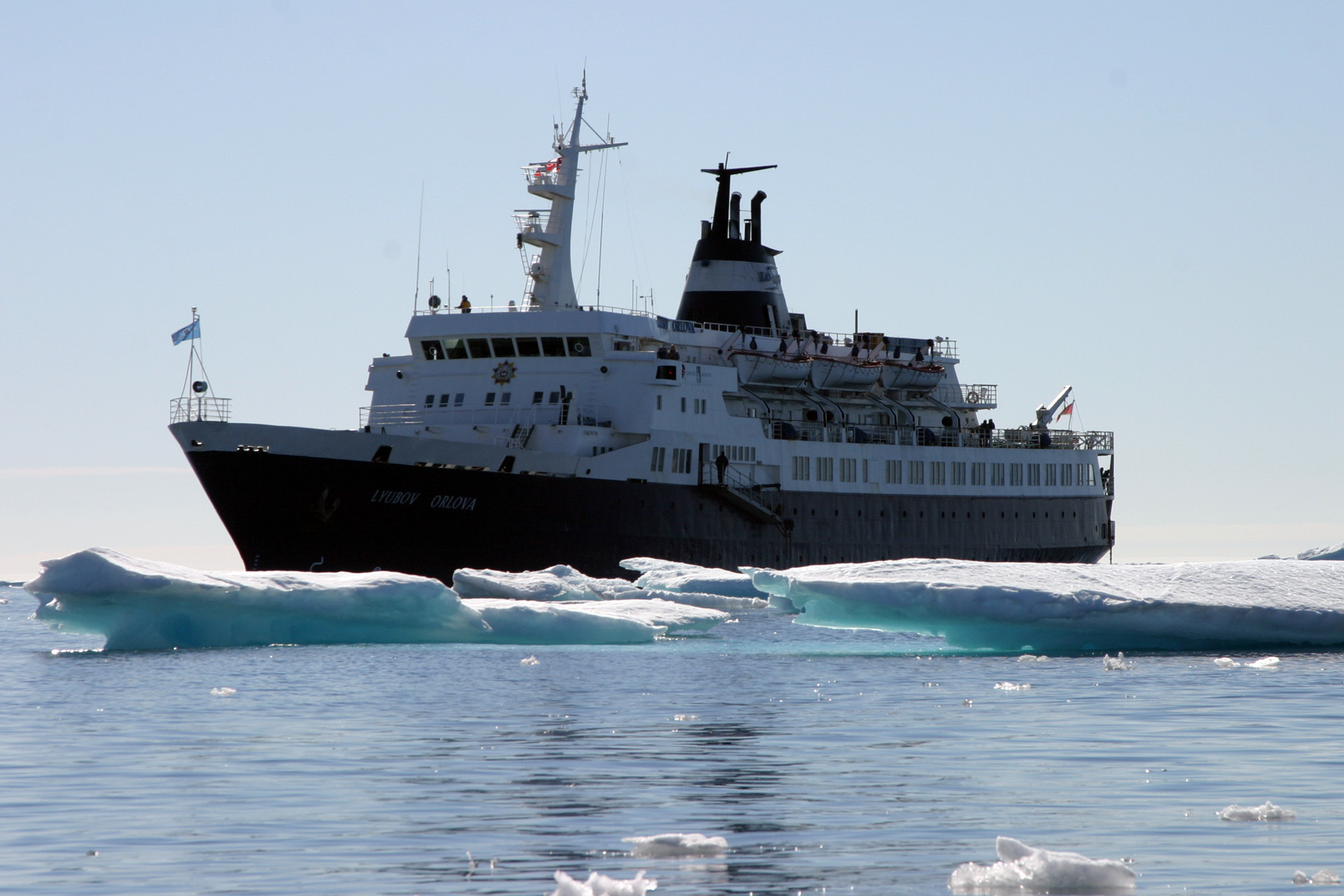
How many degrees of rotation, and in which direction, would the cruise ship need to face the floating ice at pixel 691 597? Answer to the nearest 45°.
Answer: approximately 90° to its left

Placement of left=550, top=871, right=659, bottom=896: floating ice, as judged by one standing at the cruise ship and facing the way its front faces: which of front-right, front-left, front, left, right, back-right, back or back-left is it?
front-left

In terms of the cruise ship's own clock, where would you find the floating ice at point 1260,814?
The floating ice is roughly at 10 o'clock from the cruise ship.

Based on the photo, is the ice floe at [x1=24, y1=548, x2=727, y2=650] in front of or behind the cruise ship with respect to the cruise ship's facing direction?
in front

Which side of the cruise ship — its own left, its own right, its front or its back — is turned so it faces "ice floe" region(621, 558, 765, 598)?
left

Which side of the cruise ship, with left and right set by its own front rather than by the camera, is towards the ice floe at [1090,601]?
left

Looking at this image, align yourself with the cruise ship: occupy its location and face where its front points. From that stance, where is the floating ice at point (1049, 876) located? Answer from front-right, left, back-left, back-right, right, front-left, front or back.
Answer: front-left

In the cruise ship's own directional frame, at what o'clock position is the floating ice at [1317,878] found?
The floating ice is roughly at 10 o'clock from the cruise ship.

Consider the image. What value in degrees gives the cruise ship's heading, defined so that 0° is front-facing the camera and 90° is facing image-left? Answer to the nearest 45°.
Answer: approximately 45°
